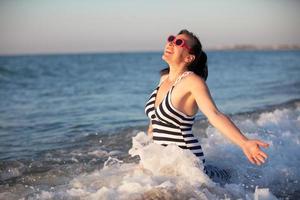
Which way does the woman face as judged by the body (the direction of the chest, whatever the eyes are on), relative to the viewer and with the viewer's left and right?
facing the viewer and to the left of the viewer
